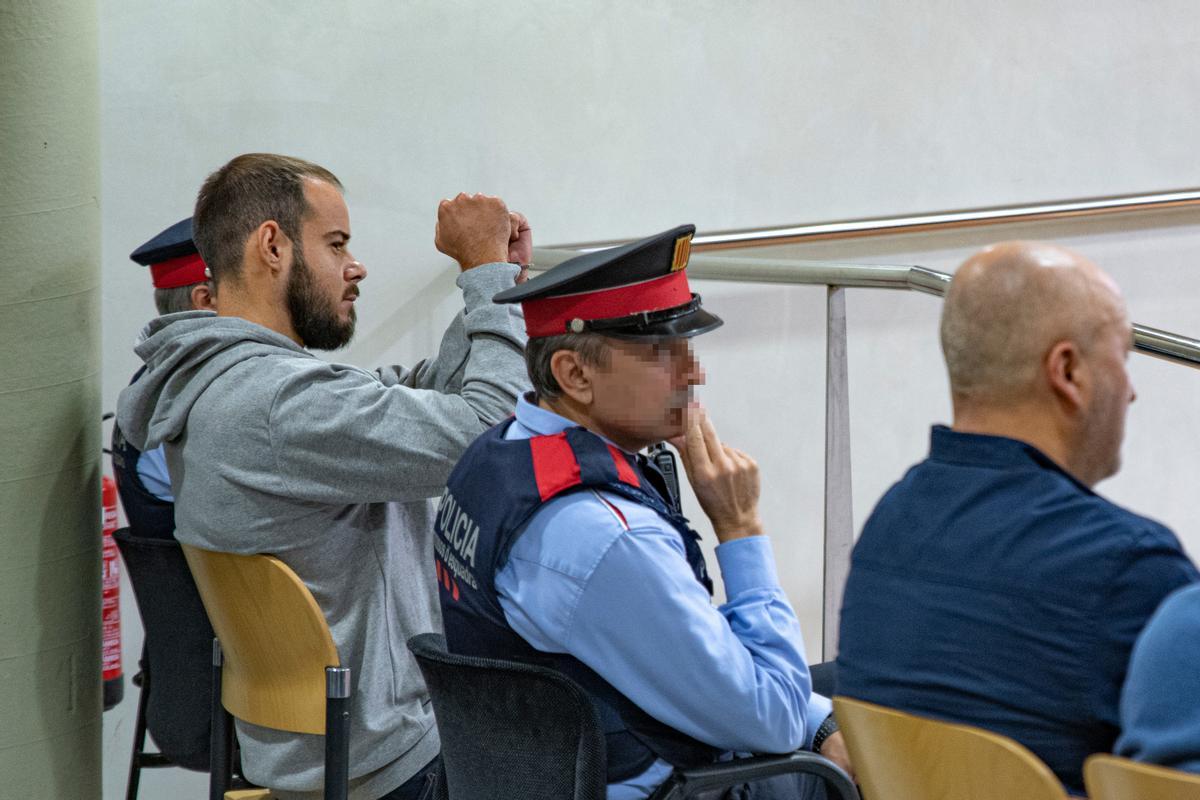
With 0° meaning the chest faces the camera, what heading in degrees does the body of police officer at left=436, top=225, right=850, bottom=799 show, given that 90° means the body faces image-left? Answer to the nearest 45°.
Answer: approximately 270°

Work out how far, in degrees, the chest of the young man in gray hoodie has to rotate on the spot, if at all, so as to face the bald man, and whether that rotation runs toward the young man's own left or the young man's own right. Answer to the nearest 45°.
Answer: approximately 45° to the young man's own right

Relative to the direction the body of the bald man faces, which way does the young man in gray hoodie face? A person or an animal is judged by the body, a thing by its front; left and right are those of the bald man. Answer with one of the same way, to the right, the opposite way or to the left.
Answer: the same way

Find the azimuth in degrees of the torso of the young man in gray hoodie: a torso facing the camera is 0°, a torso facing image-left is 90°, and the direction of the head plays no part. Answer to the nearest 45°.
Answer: approximately 270°

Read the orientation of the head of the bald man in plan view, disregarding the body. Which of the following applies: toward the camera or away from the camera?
away from the camera

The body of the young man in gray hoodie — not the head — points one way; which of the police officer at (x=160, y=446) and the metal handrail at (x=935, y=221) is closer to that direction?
the metal handrail

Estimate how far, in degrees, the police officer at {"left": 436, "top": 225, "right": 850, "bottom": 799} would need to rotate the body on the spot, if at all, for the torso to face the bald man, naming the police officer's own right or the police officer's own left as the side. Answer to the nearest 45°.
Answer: approximately 45° to the police officer's own right

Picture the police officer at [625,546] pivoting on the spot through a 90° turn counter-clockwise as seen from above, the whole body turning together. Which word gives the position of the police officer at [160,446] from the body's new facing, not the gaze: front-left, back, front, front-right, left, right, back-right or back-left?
front-left

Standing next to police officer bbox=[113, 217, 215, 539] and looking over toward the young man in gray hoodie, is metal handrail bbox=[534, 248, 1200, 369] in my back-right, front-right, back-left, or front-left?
front-left

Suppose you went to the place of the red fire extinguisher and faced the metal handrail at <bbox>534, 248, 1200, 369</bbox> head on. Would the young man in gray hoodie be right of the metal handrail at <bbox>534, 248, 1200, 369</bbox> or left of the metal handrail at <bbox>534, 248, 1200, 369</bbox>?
right

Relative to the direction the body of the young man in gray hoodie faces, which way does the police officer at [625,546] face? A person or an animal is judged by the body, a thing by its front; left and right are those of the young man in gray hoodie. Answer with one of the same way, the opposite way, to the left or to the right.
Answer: the same way

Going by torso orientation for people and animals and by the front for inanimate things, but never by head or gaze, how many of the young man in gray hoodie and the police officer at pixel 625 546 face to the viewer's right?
2

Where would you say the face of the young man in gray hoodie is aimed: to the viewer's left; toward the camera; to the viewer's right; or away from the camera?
to the viewer's right
